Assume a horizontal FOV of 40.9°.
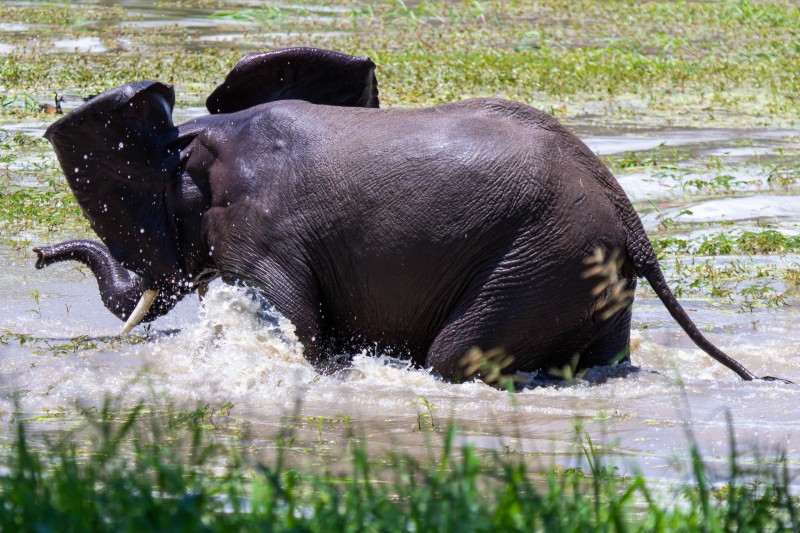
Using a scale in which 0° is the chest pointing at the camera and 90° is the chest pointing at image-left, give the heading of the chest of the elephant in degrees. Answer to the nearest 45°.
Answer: approximately 90°
